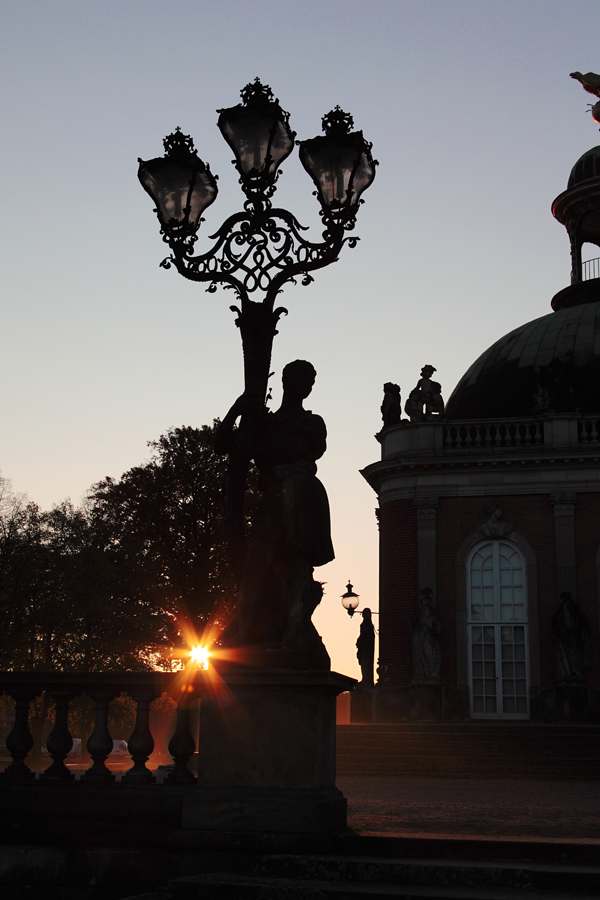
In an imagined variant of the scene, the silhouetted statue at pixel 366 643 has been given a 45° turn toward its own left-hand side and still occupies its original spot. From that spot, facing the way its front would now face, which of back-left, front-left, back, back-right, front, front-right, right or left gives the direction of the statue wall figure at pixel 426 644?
left

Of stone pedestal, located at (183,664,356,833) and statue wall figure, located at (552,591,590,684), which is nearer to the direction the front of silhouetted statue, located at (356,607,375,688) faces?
the stone pedestal
